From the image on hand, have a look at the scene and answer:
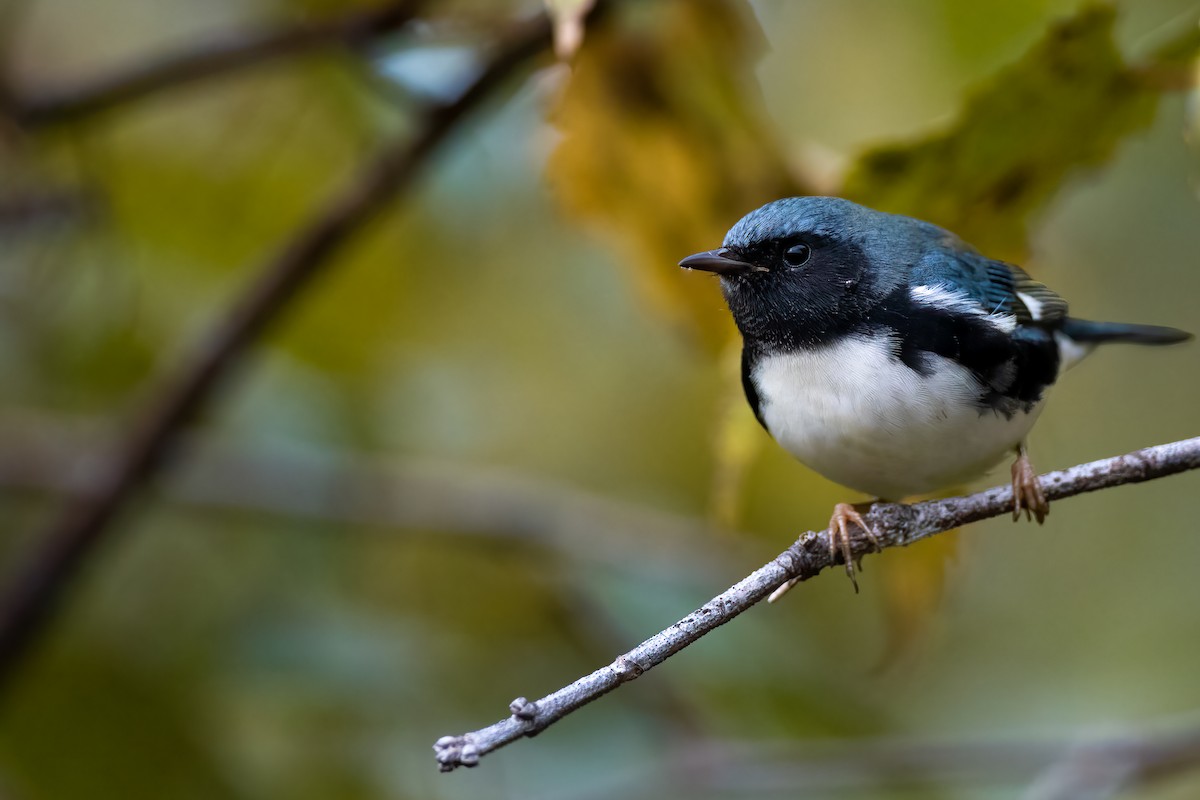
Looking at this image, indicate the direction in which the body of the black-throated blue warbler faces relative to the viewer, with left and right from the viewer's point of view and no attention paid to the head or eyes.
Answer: facing the viewer and to the left of the viewer

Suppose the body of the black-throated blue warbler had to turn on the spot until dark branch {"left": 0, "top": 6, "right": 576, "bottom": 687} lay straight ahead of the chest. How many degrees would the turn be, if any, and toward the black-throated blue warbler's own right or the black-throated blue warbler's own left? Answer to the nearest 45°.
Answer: approximately 45° to the black-throated blue warbler's own right
